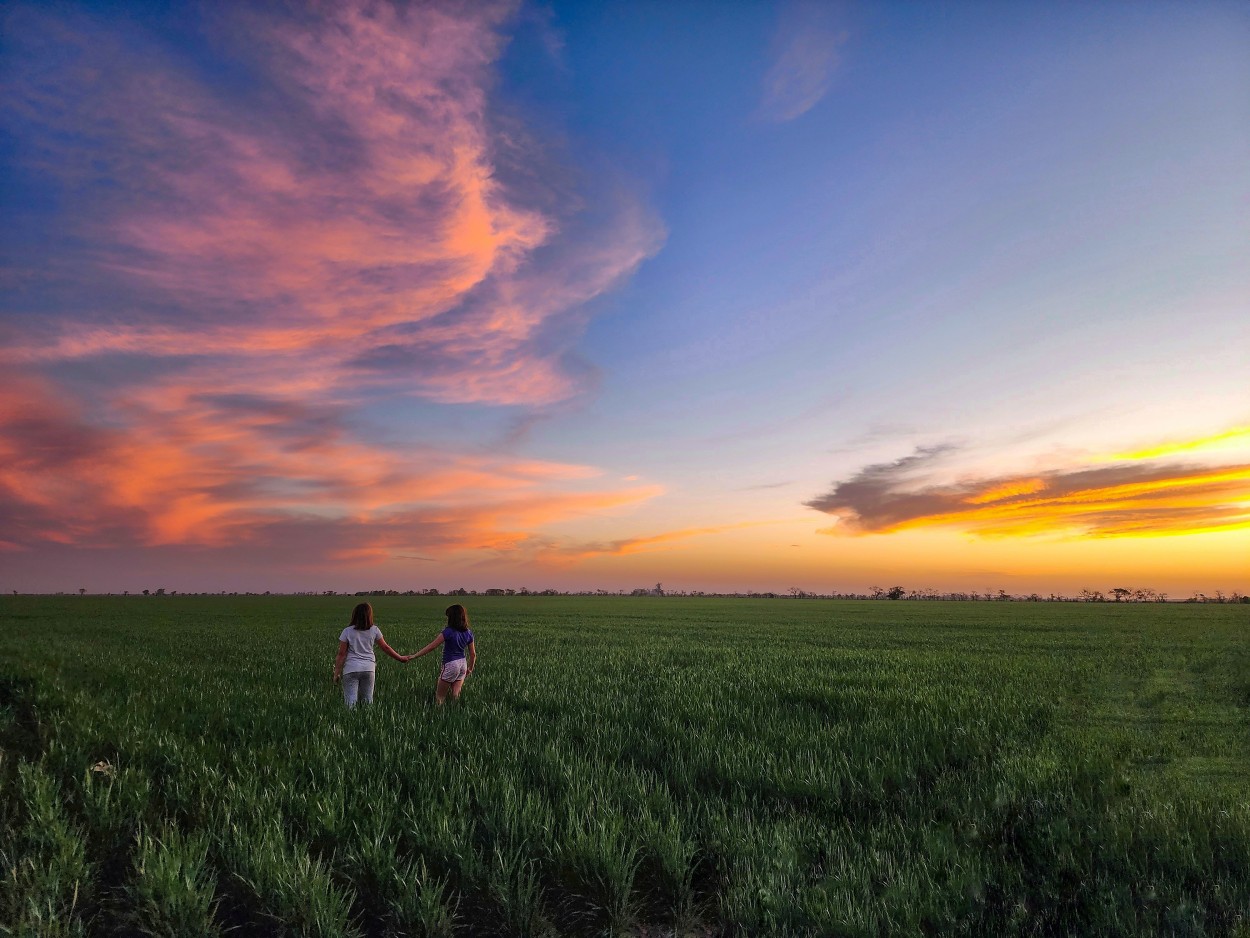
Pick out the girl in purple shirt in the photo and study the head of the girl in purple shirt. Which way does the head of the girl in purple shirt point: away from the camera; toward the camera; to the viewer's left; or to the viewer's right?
away from the camera

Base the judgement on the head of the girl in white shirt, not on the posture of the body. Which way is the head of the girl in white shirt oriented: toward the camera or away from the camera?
away from the camera

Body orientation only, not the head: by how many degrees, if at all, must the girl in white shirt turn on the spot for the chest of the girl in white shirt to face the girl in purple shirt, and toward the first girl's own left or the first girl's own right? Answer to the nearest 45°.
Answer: approximately 90° to the first girl's own right

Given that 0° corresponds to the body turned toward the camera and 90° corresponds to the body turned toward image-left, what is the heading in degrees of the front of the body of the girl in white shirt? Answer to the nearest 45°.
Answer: approximately 180°
